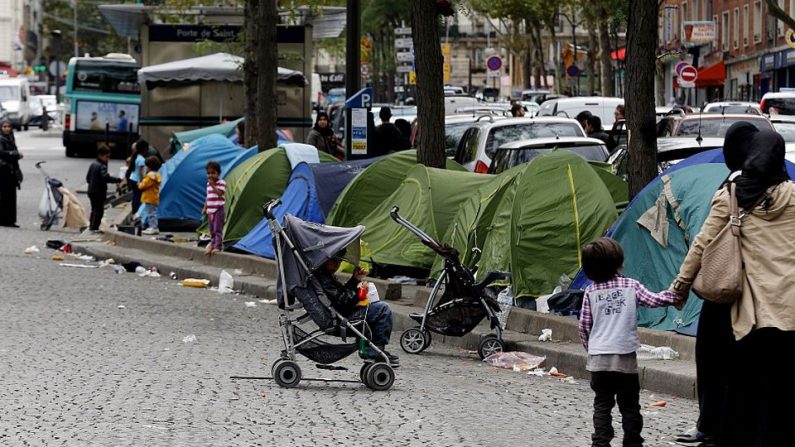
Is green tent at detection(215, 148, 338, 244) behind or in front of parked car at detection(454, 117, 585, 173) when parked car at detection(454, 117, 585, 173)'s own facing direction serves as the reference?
behind

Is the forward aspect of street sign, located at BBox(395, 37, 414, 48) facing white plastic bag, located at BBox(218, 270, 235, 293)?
yes

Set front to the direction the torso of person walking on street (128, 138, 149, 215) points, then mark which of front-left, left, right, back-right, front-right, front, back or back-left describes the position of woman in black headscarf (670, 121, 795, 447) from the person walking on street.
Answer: right

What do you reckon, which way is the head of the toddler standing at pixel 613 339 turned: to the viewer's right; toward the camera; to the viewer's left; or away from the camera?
away from the camera

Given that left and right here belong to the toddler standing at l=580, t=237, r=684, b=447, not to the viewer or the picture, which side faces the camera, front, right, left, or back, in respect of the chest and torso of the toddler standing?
back

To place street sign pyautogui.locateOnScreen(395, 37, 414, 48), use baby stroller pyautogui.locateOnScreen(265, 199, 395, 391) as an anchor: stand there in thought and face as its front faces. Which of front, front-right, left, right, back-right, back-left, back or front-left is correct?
left

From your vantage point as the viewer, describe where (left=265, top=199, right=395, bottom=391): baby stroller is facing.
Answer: facing to the right of the viewer
